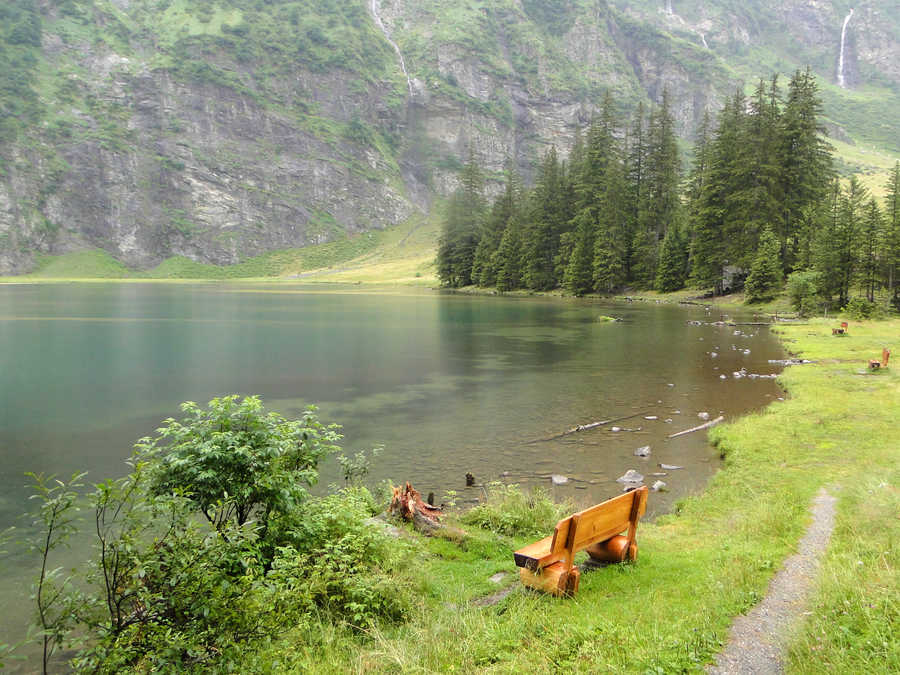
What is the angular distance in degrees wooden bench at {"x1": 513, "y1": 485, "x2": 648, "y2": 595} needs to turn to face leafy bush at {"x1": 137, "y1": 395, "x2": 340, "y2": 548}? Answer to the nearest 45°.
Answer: approximately 45° to its left

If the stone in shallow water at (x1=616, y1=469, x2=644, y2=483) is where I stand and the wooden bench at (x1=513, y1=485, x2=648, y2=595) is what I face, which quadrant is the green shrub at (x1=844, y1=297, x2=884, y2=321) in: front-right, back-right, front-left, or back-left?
back-left

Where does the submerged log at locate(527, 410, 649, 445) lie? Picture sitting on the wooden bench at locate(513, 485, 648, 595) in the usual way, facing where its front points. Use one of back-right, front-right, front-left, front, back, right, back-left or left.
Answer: front-right

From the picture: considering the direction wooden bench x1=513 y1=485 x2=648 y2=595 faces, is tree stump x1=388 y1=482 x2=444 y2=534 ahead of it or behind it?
ahead

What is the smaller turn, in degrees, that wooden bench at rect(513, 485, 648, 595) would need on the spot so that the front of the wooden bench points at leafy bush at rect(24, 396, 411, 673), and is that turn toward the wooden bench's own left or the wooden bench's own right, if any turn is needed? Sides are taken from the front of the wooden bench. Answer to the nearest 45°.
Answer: approximately 90° to the wooden bench's own left

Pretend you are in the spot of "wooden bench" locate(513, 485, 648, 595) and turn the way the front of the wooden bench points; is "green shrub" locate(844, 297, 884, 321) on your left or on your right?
on your right

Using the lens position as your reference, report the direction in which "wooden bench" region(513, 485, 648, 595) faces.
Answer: facing away from the viewer and to the left of the viewer

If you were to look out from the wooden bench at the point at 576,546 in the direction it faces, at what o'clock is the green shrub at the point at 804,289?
The green shrub is roughly at 2 o'clock from the wooden bench.
